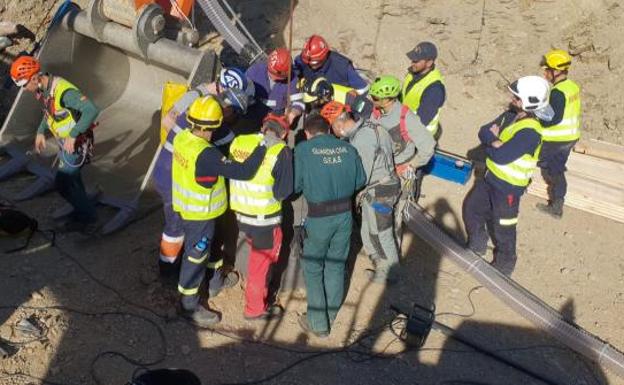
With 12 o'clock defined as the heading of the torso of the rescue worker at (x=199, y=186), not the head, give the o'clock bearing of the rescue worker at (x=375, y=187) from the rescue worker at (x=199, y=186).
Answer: the rescue worker at (x=375, y=187) is roughly at 1 o'clock from the rescue worker at (x=199, y=186).

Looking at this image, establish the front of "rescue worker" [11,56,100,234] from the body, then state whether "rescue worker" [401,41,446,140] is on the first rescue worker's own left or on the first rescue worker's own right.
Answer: on the first rescue worker's own left

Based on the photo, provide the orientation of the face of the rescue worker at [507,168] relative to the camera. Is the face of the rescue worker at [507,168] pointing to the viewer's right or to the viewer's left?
to the viewer's left

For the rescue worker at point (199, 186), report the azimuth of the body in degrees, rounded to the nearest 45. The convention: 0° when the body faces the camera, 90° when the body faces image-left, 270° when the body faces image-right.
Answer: approximately 225°

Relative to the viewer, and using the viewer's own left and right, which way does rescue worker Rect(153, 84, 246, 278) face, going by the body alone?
facing to the right of the viewer

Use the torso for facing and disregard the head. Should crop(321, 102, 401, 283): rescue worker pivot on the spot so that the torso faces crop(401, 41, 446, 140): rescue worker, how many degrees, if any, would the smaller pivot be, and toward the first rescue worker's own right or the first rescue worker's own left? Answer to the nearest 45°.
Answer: approximately 90° to the first rescue worker's own right

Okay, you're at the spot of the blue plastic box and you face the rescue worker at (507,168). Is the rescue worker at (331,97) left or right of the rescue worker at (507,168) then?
right
